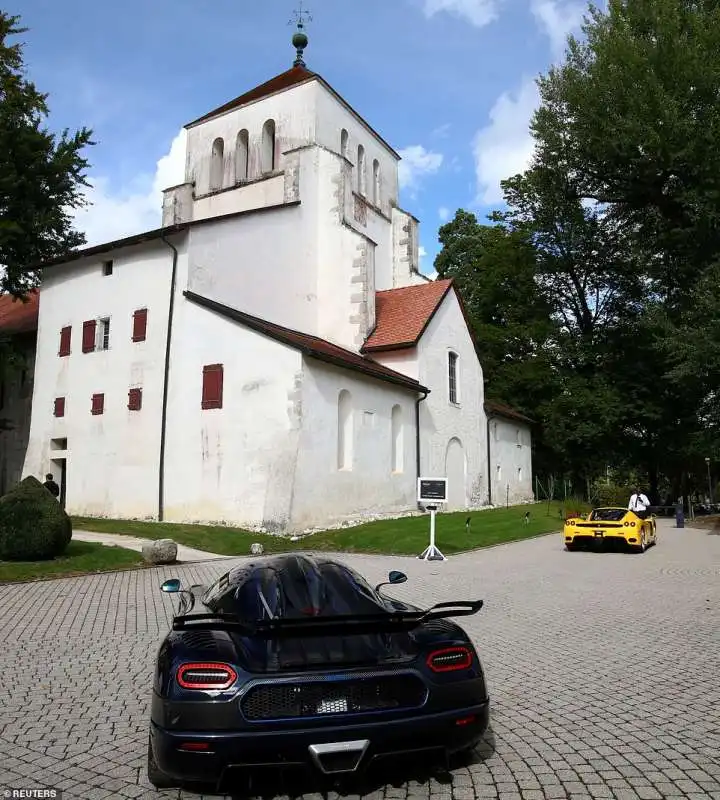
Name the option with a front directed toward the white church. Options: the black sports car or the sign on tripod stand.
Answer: the black sports car

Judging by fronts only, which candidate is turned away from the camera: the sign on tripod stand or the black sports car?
the black sports car

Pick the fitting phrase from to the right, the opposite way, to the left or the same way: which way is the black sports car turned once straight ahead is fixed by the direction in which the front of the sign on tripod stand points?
the opposite way

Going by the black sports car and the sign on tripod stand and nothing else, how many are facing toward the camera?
1

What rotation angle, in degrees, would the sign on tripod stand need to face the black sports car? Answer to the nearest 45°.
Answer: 0° — it already faces it

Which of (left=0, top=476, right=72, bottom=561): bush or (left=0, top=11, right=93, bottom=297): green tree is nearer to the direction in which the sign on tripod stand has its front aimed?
the bush

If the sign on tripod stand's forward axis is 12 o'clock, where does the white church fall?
The white church is roughly at 5 o'clock from the sign on tripod stand.

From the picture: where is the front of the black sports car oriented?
away from the camera

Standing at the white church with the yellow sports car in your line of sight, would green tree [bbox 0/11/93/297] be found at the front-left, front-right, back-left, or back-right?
back-right

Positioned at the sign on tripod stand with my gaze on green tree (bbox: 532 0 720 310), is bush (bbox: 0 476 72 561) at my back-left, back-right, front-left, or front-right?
back-left

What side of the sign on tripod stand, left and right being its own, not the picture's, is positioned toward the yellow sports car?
left

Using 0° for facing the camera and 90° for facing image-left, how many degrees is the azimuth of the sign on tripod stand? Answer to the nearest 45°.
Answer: approximately 0°

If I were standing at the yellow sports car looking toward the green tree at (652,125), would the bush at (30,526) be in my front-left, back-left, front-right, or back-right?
back-left

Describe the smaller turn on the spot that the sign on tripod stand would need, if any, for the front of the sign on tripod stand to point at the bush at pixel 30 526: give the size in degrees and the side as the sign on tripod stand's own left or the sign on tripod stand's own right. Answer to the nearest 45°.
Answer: approximately 45° to the sign on tripod stand's own right
